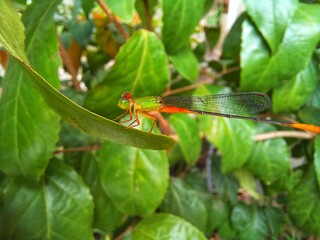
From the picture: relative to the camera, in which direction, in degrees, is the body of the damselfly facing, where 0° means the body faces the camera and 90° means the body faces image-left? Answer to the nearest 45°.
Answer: approximately 90°
